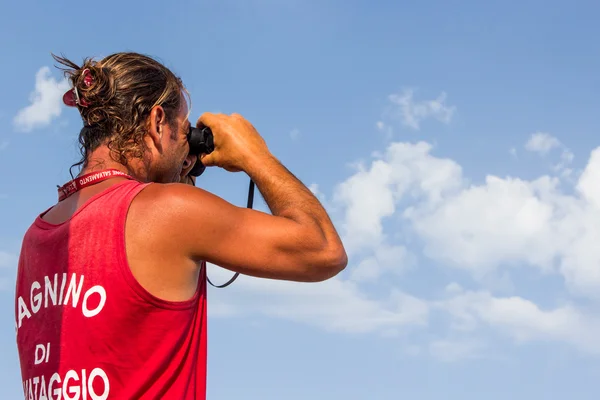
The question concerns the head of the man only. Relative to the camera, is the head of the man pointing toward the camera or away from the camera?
away from the camera

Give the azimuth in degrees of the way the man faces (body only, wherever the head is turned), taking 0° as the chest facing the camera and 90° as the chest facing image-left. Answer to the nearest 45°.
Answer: approximately 225°
